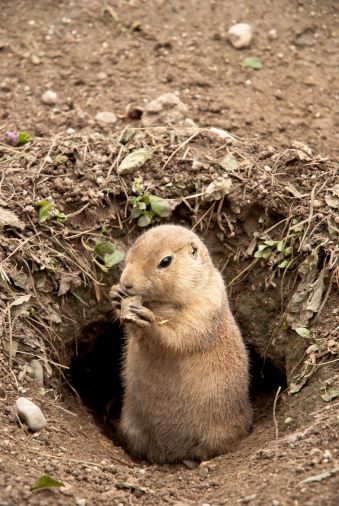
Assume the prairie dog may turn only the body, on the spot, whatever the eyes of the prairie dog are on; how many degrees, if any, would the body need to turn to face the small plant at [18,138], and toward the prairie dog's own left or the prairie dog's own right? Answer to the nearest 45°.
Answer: approximately 90° to the prairie dog's own right

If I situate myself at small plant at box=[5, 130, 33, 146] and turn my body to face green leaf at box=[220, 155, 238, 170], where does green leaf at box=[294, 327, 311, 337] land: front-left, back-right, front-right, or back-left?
front-right

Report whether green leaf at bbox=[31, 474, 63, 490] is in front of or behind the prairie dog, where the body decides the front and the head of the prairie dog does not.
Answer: in front

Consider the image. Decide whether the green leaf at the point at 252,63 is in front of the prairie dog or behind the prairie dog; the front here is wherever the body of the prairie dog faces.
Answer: behind

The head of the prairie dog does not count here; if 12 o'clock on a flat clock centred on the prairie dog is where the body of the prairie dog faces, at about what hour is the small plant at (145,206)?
The small plant is roughly at 4 o'clock from the prairie dog.

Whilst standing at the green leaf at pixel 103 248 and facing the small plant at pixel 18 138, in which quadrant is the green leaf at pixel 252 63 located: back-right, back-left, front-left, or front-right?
front-right

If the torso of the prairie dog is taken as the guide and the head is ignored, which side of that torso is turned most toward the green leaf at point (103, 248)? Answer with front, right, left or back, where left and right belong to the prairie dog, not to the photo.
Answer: right

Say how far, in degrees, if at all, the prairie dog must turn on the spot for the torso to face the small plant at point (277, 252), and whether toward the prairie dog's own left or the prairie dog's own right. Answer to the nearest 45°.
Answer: approximately 180°

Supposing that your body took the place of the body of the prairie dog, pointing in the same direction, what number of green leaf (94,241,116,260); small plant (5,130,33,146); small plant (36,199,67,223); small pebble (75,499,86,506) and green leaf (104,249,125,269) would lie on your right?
4

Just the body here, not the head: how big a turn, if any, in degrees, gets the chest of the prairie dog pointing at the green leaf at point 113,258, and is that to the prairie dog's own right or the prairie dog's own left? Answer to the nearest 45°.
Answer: approximately 90° to the prairie dog's own right

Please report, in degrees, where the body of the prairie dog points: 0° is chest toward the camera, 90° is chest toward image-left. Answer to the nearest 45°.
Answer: approximately 45°

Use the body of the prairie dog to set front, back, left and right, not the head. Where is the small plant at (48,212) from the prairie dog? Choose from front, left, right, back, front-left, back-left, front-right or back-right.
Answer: right
